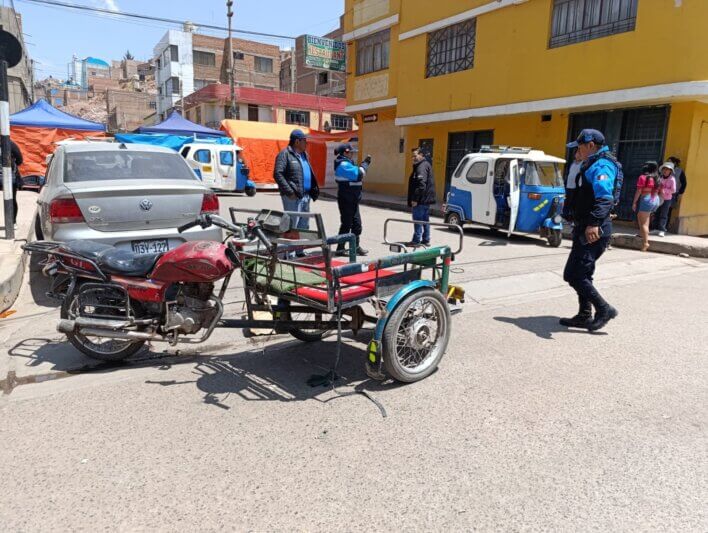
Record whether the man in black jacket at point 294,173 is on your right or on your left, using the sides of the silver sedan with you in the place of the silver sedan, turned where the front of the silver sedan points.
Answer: on your right

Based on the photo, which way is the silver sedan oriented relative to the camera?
away from the camera

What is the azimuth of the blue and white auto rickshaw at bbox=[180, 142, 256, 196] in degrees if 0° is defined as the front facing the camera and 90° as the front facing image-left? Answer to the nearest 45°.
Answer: approximately 270°

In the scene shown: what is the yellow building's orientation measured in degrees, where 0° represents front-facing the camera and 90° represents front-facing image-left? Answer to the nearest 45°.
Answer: approximately 45°

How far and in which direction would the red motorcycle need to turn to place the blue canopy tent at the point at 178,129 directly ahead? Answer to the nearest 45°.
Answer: approximately 90° to its left

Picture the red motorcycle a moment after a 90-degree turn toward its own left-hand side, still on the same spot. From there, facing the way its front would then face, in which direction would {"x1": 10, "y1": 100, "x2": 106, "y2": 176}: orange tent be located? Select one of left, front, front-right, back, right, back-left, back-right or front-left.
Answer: front

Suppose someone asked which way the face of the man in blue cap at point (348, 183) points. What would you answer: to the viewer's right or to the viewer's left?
to the viewer's right

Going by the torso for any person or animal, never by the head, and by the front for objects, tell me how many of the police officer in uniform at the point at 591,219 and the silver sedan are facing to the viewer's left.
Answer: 1

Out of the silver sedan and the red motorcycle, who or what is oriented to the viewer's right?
the red motorcycle

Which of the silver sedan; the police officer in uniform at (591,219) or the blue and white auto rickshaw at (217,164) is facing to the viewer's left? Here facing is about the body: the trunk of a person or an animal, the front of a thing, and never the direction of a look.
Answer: the police officer in uniform

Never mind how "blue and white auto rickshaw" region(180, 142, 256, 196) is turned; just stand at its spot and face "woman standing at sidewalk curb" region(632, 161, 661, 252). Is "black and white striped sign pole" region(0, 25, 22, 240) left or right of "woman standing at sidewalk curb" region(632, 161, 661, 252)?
right

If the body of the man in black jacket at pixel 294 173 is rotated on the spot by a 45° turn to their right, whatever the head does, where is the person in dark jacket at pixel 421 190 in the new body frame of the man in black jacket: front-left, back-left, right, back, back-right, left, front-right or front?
back-left

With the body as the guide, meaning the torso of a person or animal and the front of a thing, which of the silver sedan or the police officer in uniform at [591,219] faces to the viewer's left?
the police officer in uniform

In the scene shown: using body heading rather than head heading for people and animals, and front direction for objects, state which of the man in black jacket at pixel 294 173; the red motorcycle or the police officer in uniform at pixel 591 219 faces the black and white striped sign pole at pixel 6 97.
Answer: the police officer in uniform

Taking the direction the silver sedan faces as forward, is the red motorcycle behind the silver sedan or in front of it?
behind
